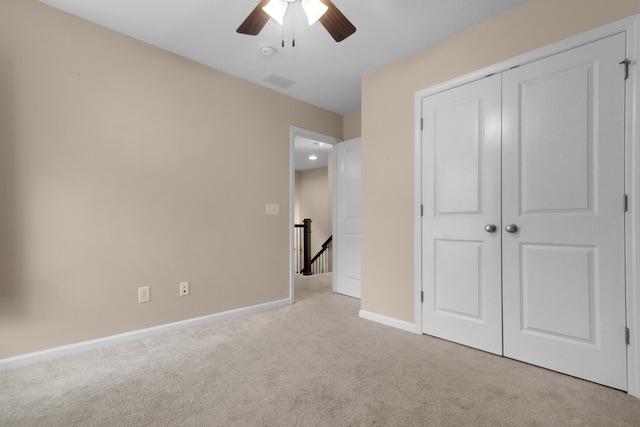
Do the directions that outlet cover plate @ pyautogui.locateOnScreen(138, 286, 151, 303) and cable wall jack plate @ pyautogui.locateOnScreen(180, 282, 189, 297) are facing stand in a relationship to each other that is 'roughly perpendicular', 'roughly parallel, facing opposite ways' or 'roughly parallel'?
roughly parallel

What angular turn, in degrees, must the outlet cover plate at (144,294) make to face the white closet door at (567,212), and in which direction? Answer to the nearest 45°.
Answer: approximately 45° to its left

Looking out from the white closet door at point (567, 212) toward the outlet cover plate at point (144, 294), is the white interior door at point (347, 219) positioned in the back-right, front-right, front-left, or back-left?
front-right

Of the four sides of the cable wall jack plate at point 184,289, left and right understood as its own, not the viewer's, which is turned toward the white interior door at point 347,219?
left

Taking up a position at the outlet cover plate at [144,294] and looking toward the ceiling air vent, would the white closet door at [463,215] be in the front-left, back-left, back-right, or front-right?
front-right

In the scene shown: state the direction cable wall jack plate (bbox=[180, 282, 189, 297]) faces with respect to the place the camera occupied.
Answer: facing the viewer

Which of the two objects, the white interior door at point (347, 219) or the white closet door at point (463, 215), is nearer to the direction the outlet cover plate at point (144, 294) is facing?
the white closet door

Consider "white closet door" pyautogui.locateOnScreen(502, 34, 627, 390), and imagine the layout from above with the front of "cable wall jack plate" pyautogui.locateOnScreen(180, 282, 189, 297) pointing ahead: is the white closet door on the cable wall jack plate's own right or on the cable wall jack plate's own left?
on the cable wall jack plate's own left

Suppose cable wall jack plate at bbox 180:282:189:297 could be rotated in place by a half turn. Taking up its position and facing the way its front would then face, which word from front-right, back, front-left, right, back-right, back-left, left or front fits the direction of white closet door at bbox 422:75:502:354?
back-right

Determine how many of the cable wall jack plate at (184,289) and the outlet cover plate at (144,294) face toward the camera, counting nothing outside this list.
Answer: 2

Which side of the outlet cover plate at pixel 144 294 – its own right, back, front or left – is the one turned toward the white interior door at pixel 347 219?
left

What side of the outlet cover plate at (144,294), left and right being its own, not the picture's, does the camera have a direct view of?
front

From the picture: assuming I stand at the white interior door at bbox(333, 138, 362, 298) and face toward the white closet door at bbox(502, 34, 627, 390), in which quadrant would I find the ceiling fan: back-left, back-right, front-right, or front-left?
front-right
